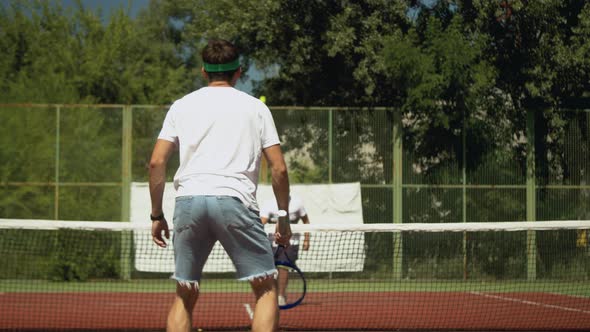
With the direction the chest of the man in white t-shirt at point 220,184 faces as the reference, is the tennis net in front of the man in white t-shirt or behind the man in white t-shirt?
in front

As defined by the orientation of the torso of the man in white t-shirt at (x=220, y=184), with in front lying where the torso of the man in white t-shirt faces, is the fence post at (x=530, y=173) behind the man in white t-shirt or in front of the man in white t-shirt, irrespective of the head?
in front

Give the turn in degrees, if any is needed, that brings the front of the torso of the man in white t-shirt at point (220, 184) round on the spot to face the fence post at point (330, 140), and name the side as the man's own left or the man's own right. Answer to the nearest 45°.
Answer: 0° — they already face it

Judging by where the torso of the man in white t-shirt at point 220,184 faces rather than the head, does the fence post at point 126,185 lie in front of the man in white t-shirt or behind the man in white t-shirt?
in front

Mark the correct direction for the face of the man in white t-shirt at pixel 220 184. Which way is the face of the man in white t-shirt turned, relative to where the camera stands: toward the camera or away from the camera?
away from the camera

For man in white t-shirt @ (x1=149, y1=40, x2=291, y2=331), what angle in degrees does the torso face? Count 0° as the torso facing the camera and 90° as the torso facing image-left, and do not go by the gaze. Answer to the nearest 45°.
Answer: approximately 180°
